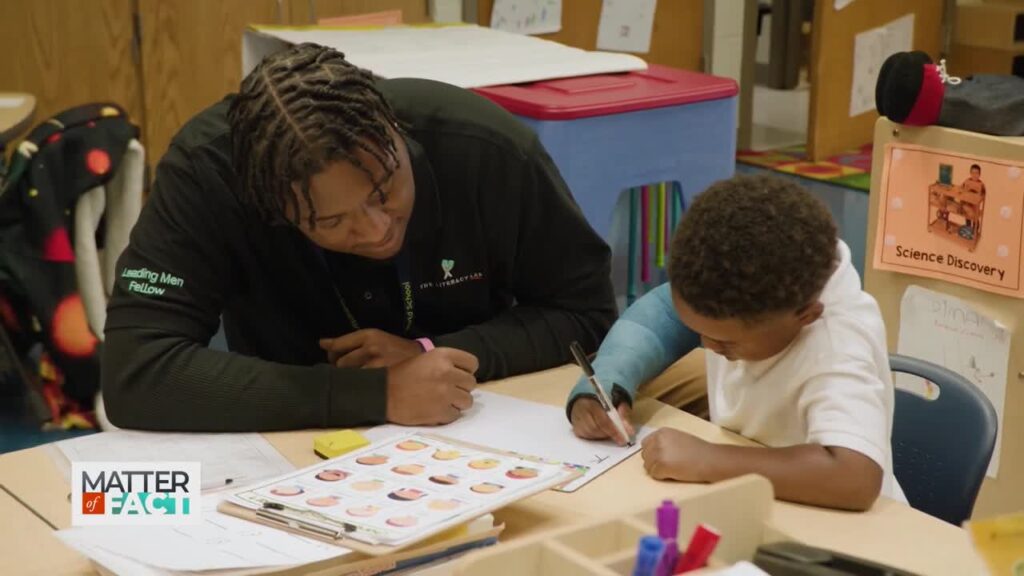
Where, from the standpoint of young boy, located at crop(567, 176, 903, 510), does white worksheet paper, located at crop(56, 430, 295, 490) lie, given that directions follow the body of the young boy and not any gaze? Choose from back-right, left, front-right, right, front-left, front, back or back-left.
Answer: front-right

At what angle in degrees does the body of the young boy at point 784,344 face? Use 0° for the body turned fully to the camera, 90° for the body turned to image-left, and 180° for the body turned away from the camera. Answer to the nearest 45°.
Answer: approximately 45°

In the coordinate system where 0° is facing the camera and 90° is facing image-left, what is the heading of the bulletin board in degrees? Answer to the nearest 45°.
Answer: approximately 45°

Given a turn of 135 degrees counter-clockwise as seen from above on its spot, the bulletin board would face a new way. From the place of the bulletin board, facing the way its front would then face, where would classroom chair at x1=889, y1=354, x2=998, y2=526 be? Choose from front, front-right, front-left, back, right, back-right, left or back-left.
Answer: right

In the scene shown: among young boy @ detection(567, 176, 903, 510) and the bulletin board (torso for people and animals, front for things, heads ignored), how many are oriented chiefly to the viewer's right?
0

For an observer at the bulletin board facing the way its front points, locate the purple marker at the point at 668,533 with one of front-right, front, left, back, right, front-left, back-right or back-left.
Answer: front-left

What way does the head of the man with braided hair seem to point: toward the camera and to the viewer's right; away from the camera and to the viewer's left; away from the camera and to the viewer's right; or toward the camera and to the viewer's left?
toward the camera and to the viewer's right

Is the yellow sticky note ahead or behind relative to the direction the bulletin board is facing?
ahead

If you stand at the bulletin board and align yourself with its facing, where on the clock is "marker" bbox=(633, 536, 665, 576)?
The marker is roughly at 11 o'clock from the bulletin board.

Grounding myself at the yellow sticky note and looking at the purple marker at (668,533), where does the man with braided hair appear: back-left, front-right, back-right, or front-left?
back-left

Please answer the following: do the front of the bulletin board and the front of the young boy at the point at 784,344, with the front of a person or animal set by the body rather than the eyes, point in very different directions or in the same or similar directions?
same or similar directions

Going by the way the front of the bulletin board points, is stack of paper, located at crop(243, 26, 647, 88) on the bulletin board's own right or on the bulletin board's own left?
on the bulletin board's own right

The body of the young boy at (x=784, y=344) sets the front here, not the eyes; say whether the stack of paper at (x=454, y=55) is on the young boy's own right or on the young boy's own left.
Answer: on the young boy's own right

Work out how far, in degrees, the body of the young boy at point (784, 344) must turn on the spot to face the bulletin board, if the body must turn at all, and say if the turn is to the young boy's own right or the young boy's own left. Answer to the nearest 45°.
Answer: approximately 135° to the young boy's own right
